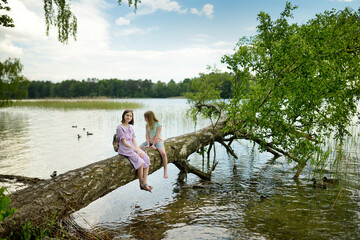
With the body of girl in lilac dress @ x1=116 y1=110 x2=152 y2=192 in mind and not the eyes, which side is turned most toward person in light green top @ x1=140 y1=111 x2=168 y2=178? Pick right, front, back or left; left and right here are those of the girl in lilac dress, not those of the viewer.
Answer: left

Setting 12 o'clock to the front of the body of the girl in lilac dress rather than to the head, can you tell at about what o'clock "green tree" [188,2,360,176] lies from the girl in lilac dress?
The green tree is roughly at 10 o'clock from the girl in lilac dress.

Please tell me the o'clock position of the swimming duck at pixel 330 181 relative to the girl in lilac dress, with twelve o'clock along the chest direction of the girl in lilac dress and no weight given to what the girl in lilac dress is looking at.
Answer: The swimming duck is roughly at 10 o'clock from the girl in lilac dress.

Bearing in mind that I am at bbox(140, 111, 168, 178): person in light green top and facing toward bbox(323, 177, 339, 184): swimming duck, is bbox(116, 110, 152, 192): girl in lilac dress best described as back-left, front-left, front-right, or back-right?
back-right

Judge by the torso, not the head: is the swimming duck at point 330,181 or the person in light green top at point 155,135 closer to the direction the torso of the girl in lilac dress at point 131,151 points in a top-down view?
the swimming duck

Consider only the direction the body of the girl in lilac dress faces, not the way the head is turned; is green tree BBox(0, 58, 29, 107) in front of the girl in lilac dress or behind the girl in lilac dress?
behind

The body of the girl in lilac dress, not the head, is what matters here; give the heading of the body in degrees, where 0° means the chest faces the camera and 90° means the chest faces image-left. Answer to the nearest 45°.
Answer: approximately 315°
